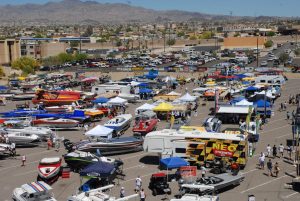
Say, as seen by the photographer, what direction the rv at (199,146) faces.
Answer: facing to the left of the viewer

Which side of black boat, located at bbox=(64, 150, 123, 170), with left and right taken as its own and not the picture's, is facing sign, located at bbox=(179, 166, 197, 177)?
back

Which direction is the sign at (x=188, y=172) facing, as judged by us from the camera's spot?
facing the viewer

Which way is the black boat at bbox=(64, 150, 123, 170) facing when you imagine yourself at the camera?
facing the viewer and to the left of the viewer

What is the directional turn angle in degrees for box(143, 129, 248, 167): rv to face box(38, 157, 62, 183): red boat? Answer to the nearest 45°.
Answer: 0° — it already faces it

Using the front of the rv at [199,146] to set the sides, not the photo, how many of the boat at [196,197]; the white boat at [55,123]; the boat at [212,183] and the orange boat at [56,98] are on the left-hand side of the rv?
2
